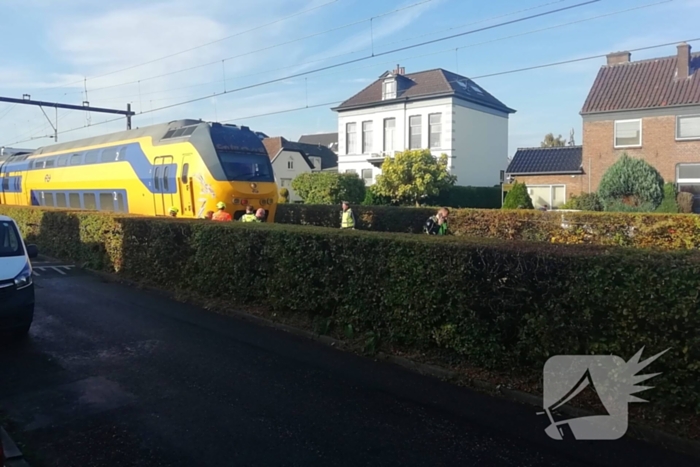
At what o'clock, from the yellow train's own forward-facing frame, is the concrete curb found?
The concrete curb is roughly at 1 o'clock from the yellow train.

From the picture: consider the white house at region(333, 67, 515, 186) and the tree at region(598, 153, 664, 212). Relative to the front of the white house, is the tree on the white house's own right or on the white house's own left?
on the white house's own left

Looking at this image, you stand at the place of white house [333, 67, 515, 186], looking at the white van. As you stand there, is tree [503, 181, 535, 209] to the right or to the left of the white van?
left

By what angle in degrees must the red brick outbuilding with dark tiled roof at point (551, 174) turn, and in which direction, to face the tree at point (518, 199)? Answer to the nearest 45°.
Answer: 0° — it already faces it

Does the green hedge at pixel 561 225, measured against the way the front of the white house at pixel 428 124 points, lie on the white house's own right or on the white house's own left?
on the white house's own left

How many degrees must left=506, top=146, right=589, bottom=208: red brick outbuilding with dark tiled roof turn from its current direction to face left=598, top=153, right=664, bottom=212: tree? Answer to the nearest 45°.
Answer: approximately 45° to its left

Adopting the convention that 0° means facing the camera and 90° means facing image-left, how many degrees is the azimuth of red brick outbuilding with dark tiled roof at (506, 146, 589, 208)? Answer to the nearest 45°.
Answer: approximately 0°

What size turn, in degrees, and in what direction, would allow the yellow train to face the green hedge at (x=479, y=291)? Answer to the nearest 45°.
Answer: approximately 45° to its right

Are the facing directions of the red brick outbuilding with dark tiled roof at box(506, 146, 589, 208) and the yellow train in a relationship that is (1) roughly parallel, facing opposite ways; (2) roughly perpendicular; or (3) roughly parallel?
roughly perpendicular

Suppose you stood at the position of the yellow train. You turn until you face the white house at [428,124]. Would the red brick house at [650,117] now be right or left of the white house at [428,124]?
right

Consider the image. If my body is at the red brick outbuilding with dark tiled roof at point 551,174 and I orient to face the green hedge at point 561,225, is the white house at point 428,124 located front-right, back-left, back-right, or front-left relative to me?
back-right
